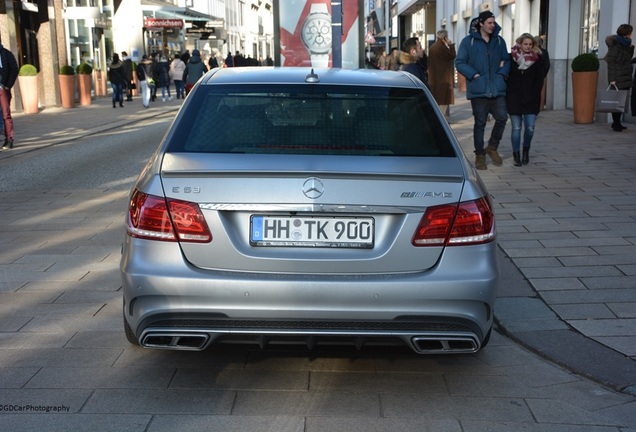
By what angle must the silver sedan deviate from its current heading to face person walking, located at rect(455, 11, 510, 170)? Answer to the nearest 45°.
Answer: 0° — it already faces them

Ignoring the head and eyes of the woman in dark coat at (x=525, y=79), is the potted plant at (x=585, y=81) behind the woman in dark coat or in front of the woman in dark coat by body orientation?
behind

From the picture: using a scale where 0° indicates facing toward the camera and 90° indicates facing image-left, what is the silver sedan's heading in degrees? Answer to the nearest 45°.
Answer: approximately 180°

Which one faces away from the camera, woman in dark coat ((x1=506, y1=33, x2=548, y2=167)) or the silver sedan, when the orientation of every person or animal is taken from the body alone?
the silver sedan
